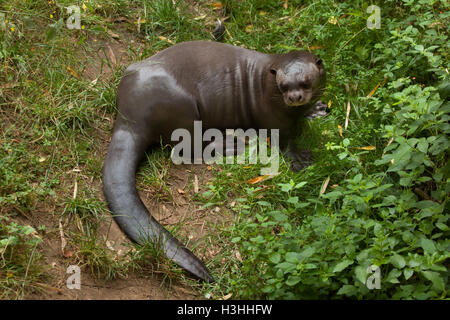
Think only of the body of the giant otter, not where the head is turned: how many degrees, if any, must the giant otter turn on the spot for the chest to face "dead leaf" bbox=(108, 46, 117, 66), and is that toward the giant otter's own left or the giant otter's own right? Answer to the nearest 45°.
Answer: approximately 135° to the giant otter's own left

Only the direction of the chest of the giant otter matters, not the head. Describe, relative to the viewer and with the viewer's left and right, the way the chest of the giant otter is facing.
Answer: facing to the right of the viewer

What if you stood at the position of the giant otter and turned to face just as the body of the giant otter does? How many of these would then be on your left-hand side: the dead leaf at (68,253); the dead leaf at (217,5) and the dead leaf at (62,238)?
1

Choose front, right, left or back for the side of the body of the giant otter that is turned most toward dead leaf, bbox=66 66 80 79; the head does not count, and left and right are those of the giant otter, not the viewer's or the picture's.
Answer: back

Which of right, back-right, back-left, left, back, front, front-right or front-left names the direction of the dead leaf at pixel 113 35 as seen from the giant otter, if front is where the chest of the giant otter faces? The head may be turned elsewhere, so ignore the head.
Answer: back-left

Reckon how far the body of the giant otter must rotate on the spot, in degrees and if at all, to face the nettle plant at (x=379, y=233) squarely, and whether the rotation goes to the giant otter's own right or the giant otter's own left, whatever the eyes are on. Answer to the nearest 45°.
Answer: approximately 45° to the giant otter's own right
